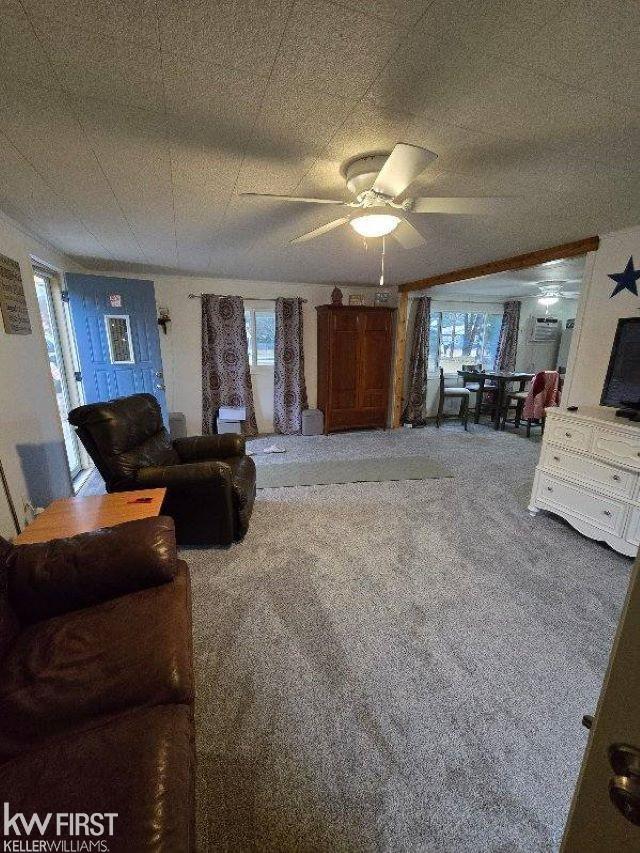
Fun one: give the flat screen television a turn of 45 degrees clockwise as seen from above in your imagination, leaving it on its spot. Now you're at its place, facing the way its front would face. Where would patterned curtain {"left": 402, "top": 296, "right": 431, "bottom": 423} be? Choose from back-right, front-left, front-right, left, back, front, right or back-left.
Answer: front-right

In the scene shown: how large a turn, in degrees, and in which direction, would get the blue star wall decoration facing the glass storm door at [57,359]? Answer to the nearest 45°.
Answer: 0° — it already faces it

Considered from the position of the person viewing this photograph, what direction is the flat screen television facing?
facing the viewer and to the left of the viewer

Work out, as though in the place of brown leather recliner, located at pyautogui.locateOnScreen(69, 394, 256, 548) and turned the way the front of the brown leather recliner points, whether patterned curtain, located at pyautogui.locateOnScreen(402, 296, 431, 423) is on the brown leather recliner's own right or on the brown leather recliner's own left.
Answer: on the brown leather recliner's own left

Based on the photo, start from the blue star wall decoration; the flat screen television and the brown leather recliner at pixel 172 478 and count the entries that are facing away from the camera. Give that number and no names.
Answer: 0

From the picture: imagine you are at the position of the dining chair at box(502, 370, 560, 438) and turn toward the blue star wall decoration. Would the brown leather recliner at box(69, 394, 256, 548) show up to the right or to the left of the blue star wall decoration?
right

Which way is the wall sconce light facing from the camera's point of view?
toward the camera

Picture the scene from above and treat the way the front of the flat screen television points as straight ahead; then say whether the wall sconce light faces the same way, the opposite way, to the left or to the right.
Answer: to the left

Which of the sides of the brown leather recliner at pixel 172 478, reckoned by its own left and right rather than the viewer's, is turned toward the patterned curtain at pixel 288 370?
left

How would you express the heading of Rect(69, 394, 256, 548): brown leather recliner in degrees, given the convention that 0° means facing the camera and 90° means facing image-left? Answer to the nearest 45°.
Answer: approximately 315°

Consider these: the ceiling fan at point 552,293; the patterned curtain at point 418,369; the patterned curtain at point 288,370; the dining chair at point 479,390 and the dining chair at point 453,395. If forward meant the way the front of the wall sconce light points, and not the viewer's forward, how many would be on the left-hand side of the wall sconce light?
5

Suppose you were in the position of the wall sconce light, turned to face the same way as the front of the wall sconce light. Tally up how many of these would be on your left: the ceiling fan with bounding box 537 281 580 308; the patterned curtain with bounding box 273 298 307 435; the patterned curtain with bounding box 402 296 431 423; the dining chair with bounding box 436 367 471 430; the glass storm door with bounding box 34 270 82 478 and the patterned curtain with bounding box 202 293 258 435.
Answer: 5
